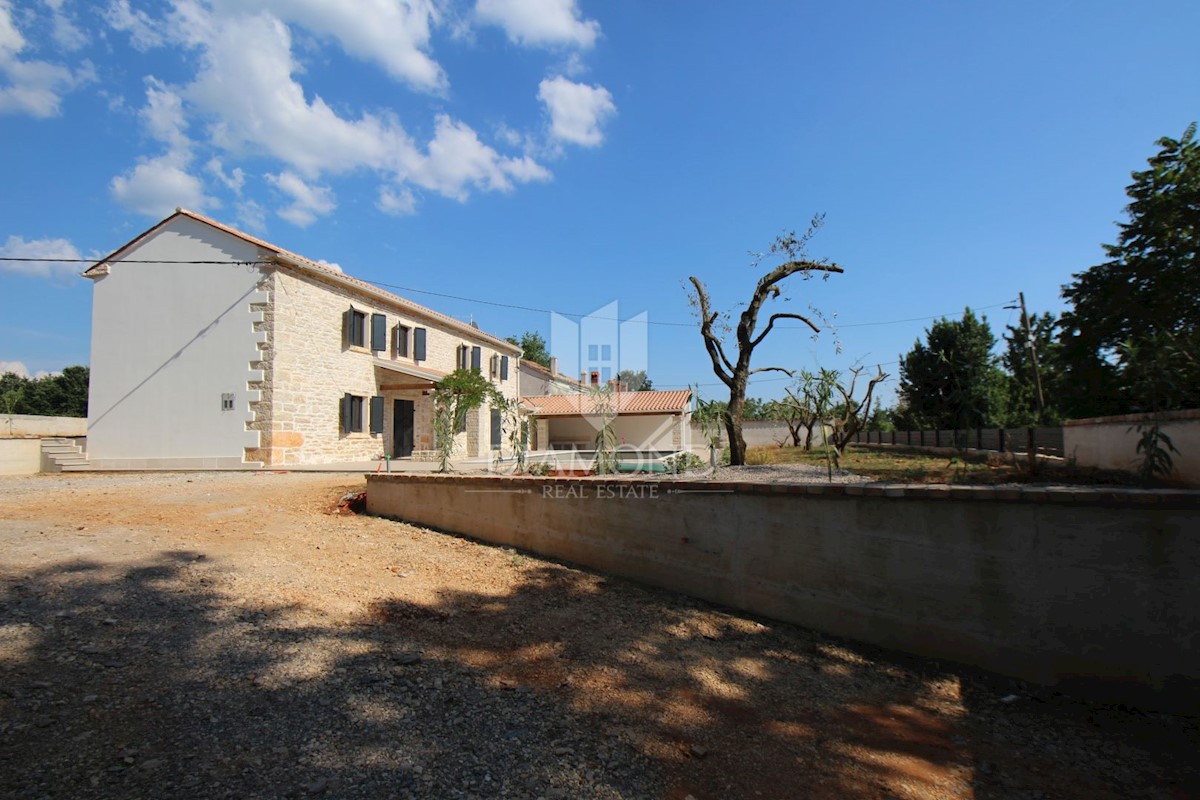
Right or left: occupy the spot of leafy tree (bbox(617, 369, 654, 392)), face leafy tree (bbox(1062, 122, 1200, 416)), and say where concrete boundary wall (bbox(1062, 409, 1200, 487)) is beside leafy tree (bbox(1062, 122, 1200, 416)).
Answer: right

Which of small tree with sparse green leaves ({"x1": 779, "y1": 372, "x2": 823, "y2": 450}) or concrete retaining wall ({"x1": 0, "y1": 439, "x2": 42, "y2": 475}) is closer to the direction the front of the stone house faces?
the small tree with sparse green leaves

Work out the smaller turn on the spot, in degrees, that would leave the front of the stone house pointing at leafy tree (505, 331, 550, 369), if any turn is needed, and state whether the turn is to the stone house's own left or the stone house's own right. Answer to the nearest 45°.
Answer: approximately 90° to the stone house's own left

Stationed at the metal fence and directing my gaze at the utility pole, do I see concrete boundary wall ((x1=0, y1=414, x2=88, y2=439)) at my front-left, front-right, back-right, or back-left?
back-left

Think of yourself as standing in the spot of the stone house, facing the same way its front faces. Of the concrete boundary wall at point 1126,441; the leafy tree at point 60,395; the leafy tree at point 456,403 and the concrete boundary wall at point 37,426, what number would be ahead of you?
2

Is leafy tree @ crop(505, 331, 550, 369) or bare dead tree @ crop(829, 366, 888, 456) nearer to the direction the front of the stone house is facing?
the bare dead tree

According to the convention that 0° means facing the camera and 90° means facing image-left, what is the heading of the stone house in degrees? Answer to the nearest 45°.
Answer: approximately 315°

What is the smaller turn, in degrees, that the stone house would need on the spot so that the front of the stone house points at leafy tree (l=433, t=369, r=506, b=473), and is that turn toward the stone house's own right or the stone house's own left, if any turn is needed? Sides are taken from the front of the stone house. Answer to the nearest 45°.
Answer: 0° — it already faces it

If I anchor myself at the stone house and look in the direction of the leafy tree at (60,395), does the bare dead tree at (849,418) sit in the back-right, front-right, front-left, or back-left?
back-right
